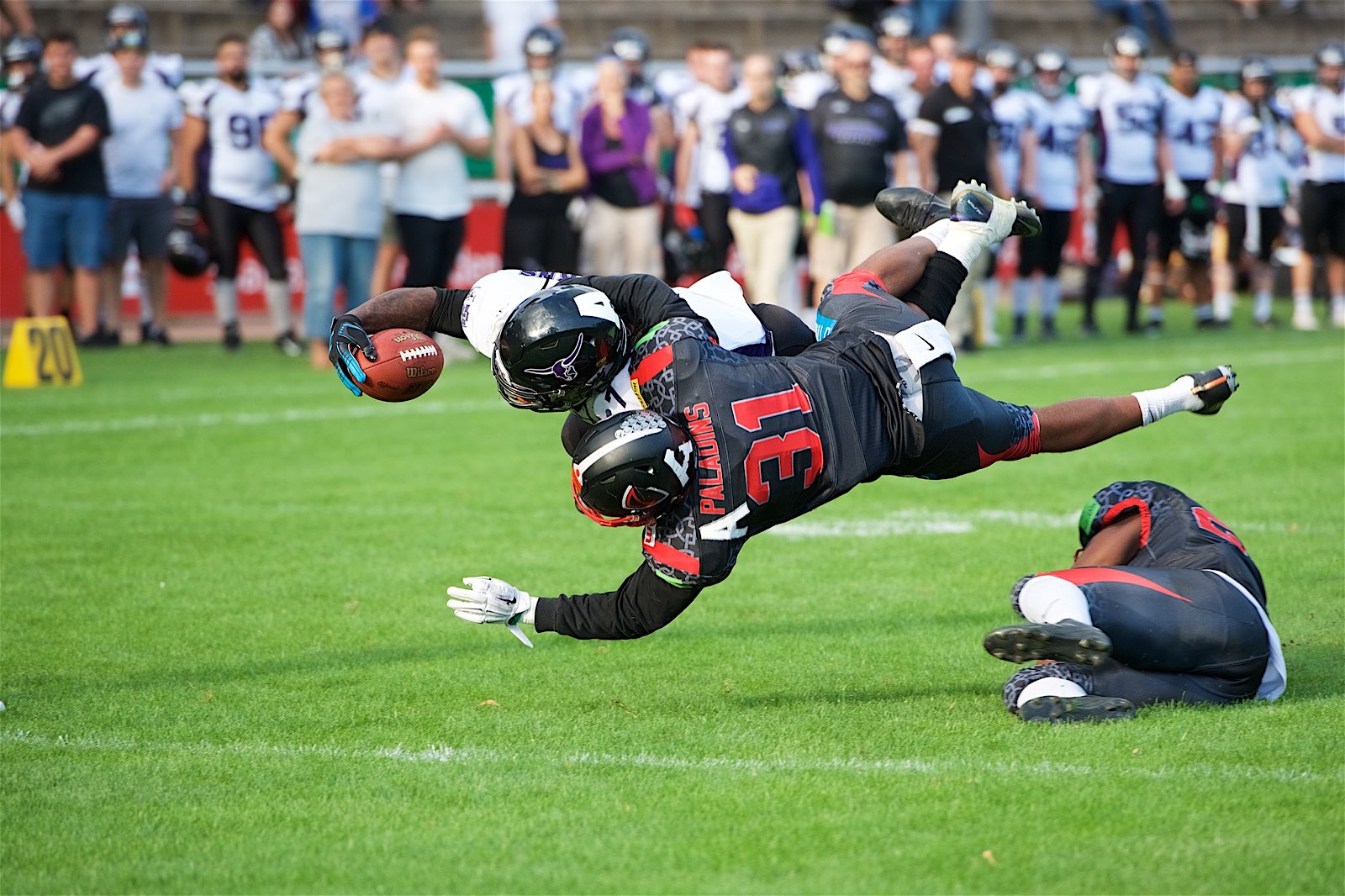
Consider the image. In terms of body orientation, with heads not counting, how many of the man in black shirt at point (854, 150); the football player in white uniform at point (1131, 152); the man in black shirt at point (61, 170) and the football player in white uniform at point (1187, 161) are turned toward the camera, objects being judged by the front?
4

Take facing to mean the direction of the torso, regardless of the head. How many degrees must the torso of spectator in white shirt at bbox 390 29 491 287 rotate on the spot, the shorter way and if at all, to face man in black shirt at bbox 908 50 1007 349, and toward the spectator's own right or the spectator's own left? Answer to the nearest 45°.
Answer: approximately 90° to the spectator's own left

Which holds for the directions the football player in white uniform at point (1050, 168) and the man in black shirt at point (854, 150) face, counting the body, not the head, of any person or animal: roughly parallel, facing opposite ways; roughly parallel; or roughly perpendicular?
roughly parallel

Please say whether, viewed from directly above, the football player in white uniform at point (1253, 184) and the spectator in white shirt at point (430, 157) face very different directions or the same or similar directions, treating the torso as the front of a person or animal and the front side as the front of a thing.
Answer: same or similar directions

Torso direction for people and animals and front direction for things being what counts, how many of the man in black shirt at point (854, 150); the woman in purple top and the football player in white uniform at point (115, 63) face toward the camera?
3

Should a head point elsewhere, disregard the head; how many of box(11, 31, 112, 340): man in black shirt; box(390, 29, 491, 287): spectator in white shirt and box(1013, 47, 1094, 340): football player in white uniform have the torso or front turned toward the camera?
3

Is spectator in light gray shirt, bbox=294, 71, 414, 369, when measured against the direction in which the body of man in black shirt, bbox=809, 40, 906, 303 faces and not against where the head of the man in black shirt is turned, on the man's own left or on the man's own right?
on the man's own right

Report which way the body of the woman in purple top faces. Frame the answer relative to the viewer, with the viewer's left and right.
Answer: facing the viewer

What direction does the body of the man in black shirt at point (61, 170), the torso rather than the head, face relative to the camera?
toward the camera

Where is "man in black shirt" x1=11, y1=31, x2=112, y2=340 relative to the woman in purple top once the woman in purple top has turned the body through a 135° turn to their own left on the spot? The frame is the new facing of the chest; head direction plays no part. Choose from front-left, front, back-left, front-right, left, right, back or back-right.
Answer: back-left

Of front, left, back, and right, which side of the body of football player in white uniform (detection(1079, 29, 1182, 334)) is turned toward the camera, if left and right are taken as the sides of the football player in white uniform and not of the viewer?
front

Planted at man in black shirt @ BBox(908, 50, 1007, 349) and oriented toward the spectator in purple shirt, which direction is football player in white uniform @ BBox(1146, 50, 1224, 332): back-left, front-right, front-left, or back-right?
back-right
